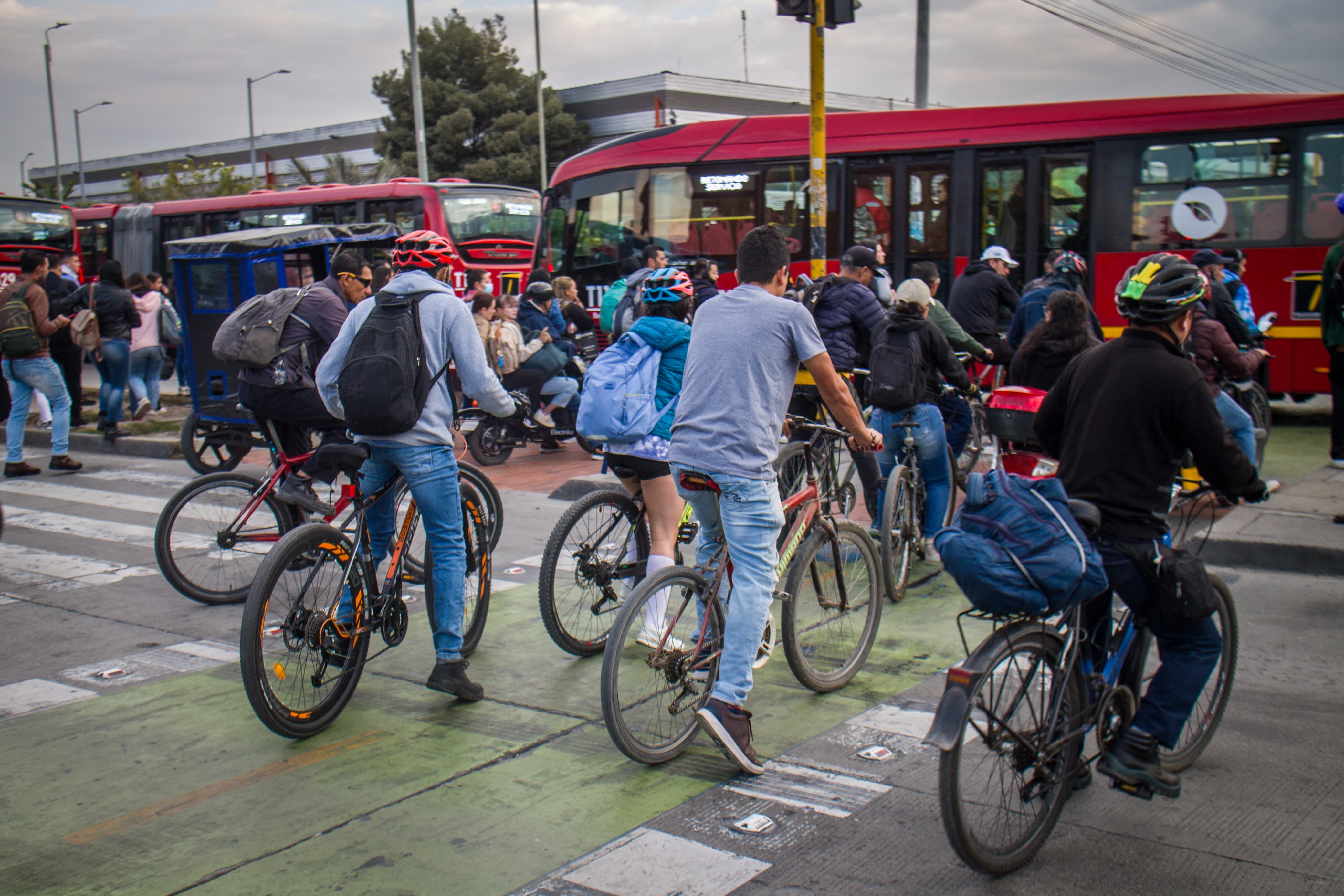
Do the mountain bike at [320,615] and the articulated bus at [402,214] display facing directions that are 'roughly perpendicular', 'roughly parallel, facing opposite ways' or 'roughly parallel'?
roughly perpendicular

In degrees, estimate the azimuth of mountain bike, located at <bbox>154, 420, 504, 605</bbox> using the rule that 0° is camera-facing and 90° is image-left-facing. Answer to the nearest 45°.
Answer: approximately 270°

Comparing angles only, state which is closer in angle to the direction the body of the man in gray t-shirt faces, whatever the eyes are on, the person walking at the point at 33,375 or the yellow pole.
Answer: the yellow pole

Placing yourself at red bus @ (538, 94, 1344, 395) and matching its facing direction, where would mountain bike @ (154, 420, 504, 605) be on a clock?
The mountain bike is roughly at 10 o'clock from the red bus.

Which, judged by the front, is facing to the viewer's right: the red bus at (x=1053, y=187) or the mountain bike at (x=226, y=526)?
the mountain bike

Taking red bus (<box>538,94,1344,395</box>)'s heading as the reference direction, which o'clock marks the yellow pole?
The yellow pole is roughly at 10 o'clock from the red bus.

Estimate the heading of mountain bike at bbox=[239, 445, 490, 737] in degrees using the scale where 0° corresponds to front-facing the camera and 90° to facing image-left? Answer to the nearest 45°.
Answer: approximately 225°

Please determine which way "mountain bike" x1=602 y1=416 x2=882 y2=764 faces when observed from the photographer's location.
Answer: facing away from the viewer and to the right of the viewer

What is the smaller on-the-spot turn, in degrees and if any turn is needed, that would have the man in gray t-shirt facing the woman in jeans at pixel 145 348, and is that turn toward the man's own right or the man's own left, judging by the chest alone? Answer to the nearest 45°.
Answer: approximately 90° to the man's own left

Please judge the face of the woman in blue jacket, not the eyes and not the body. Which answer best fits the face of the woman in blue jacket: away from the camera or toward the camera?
away from the camera

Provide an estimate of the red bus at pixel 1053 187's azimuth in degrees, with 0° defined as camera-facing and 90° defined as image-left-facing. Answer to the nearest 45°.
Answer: approximately 90°
